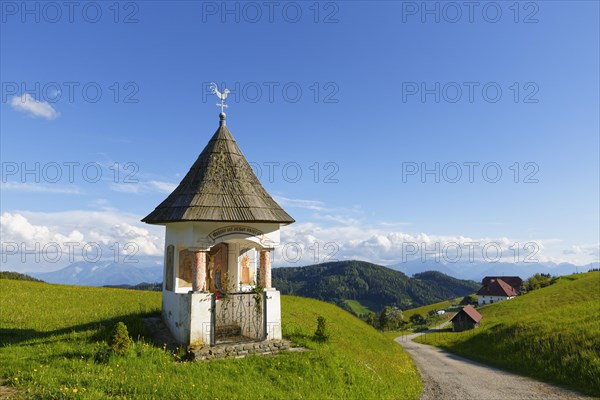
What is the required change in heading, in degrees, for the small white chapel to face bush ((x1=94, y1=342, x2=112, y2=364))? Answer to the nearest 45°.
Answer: approximately 45° to its right

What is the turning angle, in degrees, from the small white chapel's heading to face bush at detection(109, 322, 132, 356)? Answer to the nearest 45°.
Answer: approximately 45° to its right

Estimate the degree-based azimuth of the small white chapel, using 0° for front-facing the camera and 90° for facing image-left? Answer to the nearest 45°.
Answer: approximately 0°
